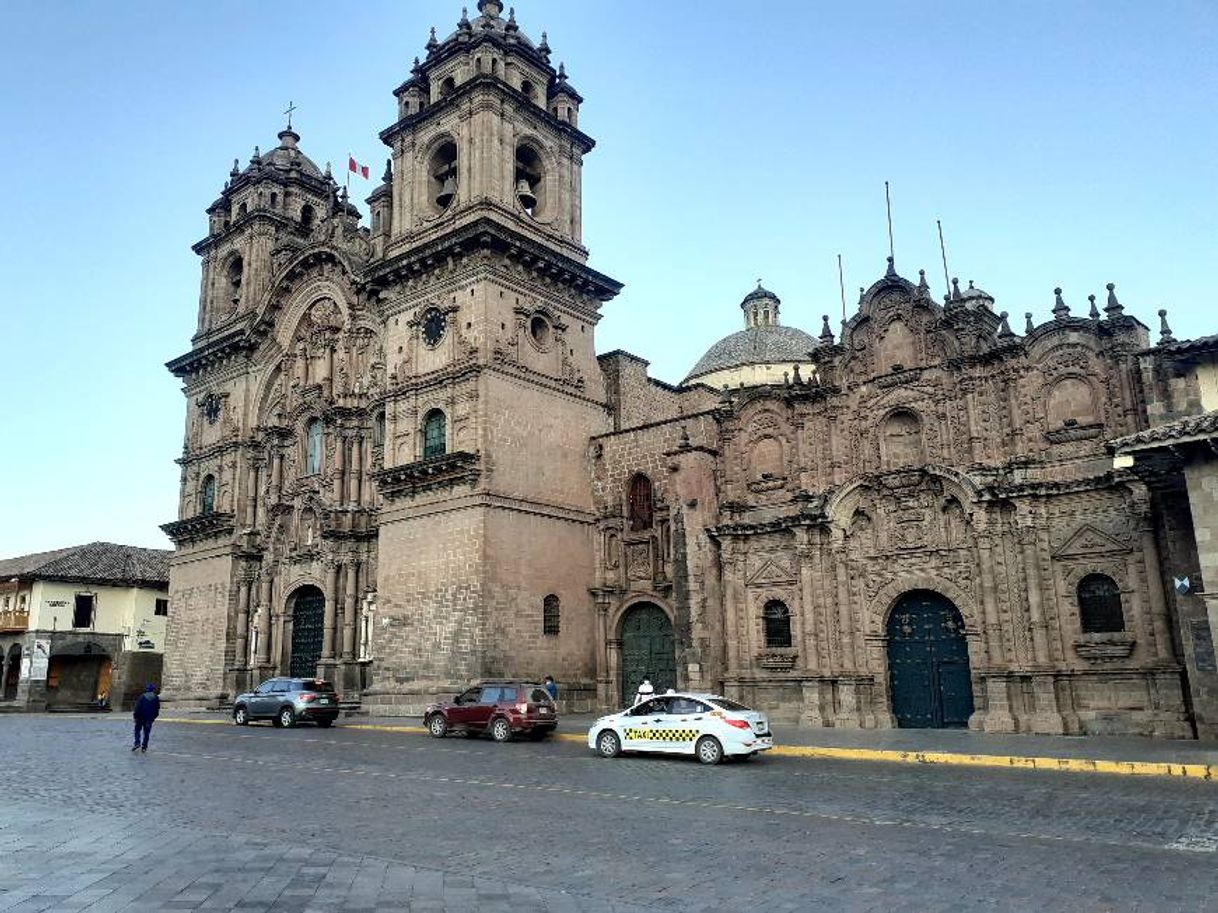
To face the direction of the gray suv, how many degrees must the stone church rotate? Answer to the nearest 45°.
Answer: approximately 45° to its right

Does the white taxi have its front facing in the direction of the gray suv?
yes

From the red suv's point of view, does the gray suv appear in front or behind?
in front

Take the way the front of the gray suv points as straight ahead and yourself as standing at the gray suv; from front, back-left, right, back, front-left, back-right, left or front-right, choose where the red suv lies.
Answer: back

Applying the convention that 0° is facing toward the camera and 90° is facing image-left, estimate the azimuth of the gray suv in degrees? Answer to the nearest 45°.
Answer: approximately 135°

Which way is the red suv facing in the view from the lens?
facing away from the viewer and to the left of the viewer

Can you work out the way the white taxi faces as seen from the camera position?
facing away from the viewer and to the left of the viewer

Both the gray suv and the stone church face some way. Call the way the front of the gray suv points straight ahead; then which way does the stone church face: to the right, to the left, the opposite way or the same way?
to the left

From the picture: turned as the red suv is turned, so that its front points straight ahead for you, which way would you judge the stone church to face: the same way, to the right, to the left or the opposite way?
to the left

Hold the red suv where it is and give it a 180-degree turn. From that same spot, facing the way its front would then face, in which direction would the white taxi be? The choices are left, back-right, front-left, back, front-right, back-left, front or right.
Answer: front

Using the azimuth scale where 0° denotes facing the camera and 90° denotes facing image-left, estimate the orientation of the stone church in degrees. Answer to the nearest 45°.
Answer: approximately 45°
